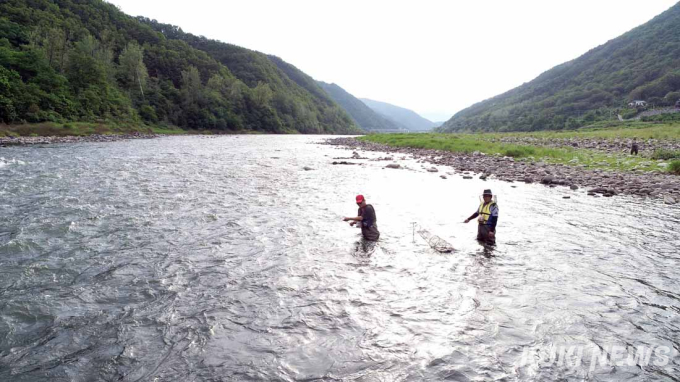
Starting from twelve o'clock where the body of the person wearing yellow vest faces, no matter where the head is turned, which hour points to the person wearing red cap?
The person wearing red cap is roughly at 1 o'clock from the person wearing yellow vest.

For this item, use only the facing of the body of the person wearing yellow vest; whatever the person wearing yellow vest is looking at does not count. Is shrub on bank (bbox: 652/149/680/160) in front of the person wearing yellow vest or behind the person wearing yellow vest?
behind

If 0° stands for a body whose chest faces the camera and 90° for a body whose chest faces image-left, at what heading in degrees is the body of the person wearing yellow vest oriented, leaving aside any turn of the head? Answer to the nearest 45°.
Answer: approximately 45°

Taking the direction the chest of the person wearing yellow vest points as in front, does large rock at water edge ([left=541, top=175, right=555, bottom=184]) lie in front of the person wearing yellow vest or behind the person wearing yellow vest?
behind

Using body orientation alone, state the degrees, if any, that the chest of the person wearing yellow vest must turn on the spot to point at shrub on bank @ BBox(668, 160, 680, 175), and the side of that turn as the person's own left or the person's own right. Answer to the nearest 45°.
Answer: approximately 180°

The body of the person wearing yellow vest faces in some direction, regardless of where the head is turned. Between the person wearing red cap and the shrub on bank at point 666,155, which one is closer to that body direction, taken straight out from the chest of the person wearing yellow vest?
the person wearing red cap
